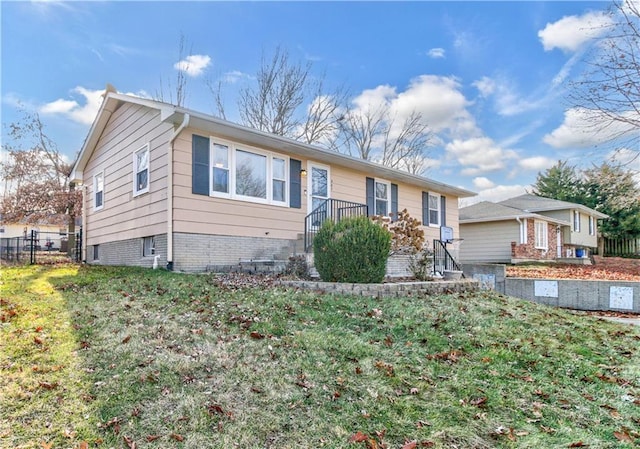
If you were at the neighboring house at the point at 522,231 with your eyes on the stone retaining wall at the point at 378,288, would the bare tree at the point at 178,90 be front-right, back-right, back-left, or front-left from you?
front-right

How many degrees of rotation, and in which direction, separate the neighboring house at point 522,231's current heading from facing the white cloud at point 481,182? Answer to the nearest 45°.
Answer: approximately 180°

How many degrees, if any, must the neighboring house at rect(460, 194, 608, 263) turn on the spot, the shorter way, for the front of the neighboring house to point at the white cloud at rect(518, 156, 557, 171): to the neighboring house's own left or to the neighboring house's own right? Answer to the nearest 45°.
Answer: approximately 135° to the neighboring house's own left

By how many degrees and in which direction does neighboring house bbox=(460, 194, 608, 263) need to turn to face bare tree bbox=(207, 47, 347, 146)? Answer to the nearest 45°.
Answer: approximately 90° to its right

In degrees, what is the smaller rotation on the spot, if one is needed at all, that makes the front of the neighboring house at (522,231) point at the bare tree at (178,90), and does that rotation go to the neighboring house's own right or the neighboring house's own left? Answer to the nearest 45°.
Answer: approximately 90° to the neighboring house's own right

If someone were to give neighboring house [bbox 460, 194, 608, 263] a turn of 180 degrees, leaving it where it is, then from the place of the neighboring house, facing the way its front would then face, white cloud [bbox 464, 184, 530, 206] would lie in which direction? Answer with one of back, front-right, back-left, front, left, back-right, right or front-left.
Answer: front-right
